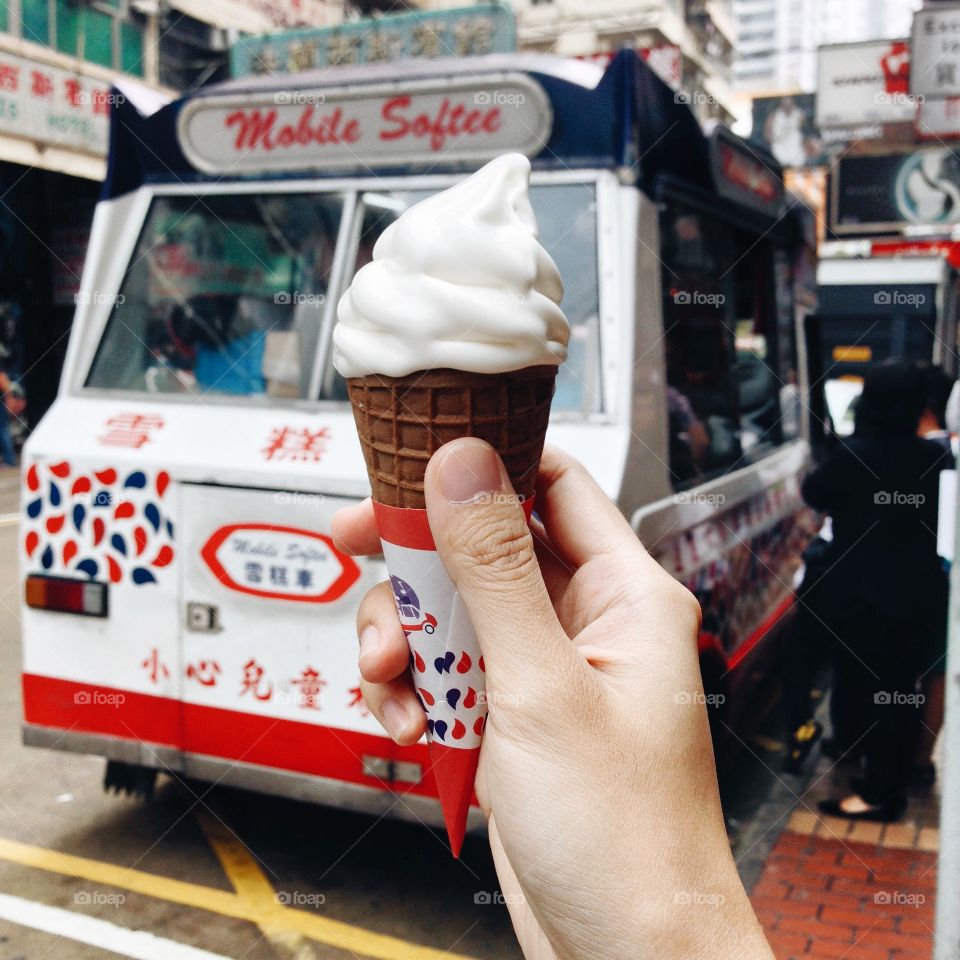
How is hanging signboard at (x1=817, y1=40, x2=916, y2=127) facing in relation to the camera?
toward the camera

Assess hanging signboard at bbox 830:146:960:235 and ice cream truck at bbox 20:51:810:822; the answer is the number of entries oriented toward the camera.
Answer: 1

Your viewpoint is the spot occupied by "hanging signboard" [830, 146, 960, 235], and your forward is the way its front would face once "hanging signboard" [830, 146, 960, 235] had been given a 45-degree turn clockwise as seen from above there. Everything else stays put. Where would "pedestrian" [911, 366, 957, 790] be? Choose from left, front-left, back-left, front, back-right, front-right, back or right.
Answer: front-left

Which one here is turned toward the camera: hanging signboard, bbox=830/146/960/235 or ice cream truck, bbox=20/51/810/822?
the hanging signboard

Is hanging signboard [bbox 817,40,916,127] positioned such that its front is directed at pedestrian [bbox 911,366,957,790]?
yes

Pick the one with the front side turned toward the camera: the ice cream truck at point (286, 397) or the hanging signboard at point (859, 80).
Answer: the hanging signboard

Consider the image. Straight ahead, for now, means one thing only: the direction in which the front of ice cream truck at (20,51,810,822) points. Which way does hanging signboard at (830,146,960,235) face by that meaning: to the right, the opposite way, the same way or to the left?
the opposite way

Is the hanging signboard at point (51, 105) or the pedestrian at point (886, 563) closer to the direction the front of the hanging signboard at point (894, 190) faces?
the pedestrian

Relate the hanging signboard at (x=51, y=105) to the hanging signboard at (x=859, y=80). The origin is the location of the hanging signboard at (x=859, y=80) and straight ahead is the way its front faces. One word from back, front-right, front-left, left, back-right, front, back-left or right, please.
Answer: right

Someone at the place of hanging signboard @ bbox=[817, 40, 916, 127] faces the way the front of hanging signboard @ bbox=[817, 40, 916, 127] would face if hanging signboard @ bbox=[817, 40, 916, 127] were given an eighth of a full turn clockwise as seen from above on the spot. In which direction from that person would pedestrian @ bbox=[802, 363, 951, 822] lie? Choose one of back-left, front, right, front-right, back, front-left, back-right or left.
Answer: front-left
